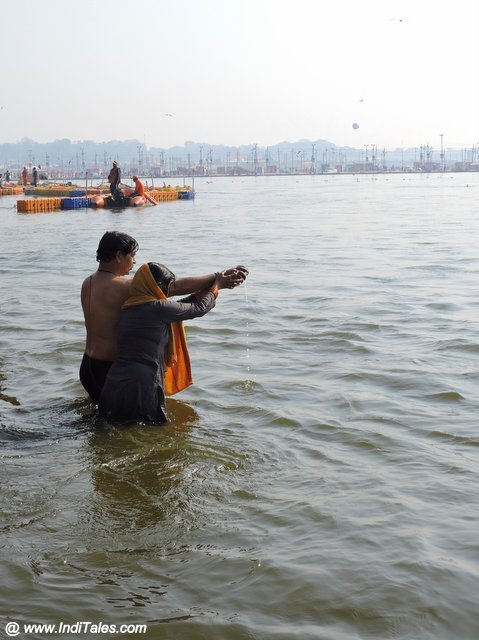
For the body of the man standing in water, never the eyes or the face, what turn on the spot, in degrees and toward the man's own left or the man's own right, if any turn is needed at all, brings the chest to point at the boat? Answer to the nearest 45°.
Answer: approximately 45° to the man's own left

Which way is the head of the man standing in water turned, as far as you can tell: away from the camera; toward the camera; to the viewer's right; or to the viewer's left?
to the viewer's right

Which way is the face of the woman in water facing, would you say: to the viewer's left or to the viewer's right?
to the viewer's right

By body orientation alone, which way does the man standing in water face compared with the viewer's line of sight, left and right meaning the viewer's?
facing away from the viewer and to the right of the viewer
